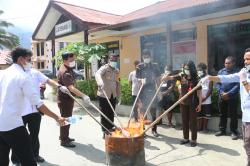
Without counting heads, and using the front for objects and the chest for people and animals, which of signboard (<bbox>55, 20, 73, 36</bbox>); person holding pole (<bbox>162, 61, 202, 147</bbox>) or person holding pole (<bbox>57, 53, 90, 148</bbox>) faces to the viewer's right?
person holding pole (<bbox>57, 53, 90, 148</bbox>)

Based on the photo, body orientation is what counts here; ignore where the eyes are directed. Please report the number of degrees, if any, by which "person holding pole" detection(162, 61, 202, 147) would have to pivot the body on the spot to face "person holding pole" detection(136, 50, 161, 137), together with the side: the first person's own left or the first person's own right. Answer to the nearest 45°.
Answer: approximately 90° to the first person's own right

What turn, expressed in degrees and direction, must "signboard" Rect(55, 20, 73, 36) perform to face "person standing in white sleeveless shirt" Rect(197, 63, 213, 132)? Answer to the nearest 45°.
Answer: approximately 45° to its left

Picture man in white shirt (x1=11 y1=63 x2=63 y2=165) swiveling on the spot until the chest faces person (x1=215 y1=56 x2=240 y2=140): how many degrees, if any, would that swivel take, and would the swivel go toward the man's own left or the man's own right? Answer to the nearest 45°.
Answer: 0° — they already face them

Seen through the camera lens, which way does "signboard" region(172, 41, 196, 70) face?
facing the viewer

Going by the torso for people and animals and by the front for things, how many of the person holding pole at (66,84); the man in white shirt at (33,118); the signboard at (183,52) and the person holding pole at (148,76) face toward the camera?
2

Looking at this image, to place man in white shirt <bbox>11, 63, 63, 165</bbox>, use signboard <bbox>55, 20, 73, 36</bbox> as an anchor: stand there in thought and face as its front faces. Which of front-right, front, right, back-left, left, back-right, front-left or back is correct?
front-left

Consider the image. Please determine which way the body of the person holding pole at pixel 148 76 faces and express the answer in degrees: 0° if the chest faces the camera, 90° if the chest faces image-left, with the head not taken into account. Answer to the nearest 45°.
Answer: approximately 0°

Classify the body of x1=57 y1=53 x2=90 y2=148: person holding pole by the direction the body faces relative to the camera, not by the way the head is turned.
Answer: to the viewer's right

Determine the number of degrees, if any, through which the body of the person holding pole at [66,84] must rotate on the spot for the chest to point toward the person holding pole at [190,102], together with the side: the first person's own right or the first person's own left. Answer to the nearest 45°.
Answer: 0° — they already face them

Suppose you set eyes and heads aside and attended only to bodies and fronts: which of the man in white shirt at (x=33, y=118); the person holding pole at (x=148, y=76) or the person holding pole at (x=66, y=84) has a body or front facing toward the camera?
the person holding pole at (x=148, y=76)

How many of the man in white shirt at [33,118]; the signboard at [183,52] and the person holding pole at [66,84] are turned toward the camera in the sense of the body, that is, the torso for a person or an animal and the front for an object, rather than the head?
1

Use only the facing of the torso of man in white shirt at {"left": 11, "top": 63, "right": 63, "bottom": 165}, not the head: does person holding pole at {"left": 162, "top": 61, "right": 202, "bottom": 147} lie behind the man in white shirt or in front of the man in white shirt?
in front

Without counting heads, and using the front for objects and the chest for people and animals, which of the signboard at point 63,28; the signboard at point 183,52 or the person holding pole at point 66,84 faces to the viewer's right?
the person holding pole

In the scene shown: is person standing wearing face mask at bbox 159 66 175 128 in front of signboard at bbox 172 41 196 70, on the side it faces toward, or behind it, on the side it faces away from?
in front

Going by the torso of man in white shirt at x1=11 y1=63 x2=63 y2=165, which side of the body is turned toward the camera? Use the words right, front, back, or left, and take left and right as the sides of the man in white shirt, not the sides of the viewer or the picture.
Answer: right

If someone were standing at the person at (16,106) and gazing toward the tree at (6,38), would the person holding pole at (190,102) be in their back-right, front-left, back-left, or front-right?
front-right

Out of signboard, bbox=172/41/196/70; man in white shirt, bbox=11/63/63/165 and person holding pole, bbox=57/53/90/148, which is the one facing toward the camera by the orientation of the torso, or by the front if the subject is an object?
the signboard

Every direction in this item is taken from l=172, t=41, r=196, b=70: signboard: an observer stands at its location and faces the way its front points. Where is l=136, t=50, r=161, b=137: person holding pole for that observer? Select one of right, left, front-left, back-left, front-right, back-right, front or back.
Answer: front
